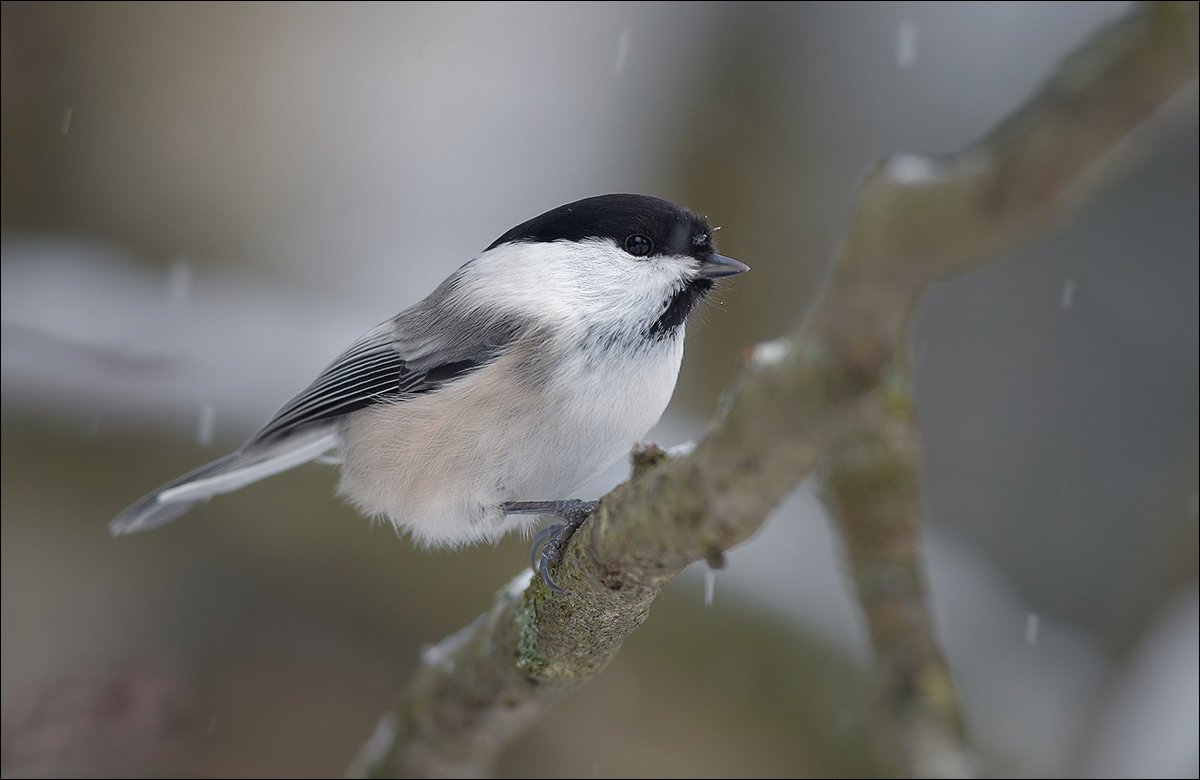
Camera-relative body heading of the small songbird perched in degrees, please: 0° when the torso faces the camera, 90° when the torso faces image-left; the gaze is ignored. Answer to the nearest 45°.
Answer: approximately 270°
